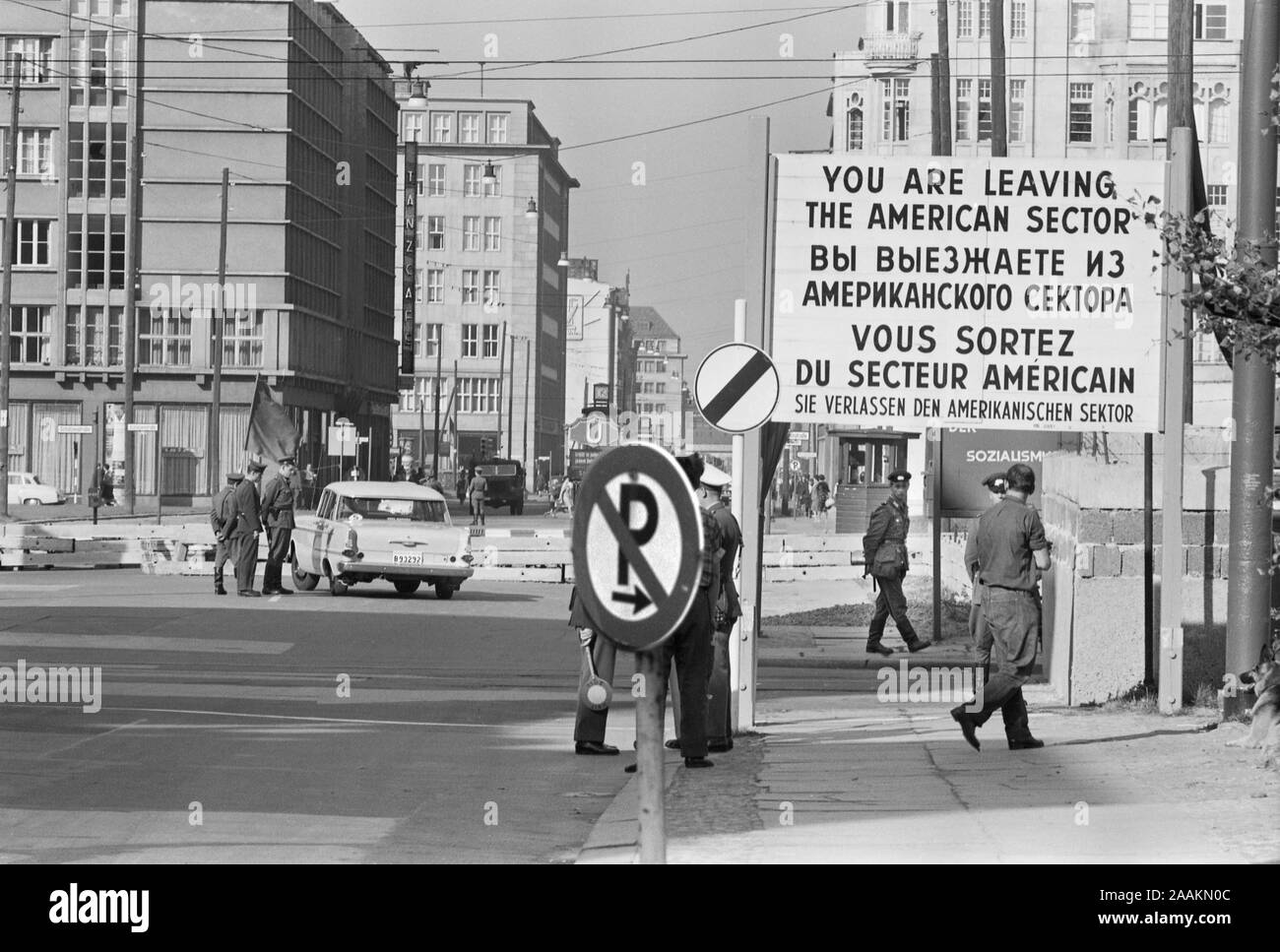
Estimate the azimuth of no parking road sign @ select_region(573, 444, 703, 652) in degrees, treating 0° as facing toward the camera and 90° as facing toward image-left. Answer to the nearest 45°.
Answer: approximately 45°

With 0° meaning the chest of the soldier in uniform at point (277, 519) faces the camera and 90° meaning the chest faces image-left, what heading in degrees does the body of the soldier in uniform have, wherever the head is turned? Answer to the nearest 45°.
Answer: approximately 270°

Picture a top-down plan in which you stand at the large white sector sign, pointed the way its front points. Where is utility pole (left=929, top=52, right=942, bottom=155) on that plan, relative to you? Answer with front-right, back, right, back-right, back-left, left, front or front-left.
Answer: back

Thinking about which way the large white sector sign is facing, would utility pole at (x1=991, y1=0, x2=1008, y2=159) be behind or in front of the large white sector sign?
behind

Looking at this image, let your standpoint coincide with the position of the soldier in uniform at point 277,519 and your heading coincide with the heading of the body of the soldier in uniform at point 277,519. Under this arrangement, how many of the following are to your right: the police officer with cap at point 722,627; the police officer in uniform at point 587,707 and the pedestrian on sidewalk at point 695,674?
3

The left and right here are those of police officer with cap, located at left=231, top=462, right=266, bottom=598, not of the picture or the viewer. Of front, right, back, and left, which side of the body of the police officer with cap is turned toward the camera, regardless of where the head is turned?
right
